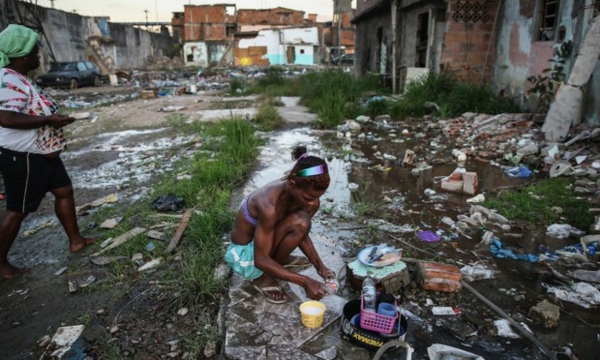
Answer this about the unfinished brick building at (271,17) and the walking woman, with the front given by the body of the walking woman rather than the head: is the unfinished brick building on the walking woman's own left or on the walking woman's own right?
on the walking woman's own left

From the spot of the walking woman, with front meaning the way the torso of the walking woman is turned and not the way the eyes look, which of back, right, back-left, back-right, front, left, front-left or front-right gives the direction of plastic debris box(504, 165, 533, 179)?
front

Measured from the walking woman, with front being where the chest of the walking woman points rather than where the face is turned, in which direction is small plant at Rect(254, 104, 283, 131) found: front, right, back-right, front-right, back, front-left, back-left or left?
front-left

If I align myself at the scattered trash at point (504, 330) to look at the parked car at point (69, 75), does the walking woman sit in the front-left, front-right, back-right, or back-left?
front-left

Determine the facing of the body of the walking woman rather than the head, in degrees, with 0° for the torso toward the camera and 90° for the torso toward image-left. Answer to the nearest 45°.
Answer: approximately 270°

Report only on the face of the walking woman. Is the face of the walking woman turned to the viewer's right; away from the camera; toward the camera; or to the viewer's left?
to the viewer's right

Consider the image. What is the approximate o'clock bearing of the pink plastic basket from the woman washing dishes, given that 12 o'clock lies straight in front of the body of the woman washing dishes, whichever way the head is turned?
The pink plastic basket is roughly at 12 o'clock from the woman washing dishes.

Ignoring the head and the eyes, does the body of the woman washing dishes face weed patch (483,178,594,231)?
no

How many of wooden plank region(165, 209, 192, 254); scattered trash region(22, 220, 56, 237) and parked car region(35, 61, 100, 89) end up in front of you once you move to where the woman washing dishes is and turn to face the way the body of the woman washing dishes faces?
0

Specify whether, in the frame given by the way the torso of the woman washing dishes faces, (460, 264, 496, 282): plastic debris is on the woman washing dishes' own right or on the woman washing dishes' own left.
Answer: on the woman washing dishes' own left

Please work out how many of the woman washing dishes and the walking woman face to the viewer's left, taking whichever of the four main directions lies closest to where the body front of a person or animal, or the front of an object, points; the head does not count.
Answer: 0

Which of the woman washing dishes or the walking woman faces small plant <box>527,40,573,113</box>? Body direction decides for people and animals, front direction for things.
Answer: the walking woman

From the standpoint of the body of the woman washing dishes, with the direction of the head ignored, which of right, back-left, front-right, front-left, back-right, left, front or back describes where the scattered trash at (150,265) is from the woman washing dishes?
back

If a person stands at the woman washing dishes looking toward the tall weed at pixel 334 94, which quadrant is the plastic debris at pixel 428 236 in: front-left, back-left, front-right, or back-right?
front-right

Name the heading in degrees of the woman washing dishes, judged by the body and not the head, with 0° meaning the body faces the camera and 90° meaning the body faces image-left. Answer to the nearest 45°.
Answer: approximately 315°

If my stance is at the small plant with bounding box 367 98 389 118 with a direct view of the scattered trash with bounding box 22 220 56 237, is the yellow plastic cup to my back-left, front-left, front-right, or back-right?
front-left

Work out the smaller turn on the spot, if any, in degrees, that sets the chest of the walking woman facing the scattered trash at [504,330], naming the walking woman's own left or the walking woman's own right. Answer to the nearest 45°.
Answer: approximately 45° to the walking woman's own right
